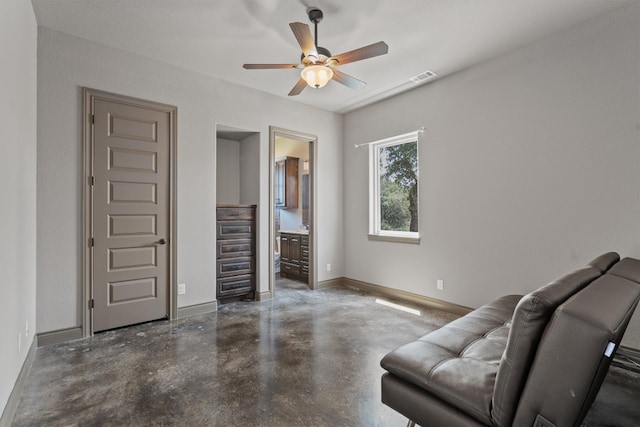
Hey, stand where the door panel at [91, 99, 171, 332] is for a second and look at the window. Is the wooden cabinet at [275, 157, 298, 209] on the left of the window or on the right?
left

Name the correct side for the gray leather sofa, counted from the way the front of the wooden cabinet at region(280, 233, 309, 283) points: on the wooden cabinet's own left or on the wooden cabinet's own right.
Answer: on the wooden cabinet's own left

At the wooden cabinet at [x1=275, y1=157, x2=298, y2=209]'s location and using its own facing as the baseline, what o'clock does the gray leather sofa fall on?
The gray leather sofa is roughly at 10 o'clock from the wooden cabinet.

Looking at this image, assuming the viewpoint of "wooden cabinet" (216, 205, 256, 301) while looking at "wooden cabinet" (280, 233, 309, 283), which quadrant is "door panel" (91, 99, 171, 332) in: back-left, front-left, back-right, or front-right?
back-left

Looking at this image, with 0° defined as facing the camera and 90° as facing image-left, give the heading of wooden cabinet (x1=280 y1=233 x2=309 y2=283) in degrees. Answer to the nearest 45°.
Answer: approximately 45°

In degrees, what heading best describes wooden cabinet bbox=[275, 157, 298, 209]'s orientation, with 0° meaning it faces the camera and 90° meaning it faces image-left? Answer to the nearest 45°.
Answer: approximately 45°

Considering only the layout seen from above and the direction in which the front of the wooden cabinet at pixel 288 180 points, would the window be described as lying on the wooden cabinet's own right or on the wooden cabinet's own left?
on the wooden cabinet's own left
